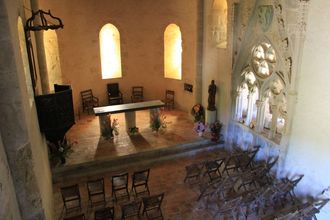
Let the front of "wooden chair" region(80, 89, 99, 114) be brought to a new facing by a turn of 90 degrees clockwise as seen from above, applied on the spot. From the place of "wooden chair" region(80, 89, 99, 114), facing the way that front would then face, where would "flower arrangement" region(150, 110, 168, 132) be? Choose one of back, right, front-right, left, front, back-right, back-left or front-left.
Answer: left

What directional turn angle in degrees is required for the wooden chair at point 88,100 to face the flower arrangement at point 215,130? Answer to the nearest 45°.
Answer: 0° — it already faces it

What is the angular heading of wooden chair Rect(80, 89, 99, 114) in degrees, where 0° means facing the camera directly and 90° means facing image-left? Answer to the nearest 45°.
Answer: approximately 315°

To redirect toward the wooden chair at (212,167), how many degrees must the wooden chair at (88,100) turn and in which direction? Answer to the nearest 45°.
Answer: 0° — it already faces it

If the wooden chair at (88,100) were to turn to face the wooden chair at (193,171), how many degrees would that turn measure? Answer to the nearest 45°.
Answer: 0° — it already faces it

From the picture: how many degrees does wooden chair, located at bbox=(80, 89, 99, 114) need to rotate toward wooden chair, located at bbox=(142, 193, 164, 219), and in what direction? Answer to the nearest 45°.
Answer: approximately 45° to its right

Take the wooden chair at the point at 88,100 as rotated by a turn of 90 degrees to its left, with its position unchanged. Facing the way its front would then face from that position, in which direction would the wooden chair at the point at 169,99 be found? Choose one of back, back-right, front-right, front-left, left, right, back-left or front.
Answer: front-right

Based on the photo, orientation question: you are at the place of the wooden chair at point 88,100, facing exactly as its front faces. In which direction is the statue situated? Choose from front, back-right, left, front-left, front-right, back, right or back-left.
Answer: front

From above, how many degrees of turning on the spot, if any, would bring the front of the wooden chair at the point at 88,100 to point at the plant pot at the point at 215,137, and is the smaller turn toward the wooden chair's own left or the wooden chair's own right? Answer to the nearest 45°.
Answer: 0° — it already faces it

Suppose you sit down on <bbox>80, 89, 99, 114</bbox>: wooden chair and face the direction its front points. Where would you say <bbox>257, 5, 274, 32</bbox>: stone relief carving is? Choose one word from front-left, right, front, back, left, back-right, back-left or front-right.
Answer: front

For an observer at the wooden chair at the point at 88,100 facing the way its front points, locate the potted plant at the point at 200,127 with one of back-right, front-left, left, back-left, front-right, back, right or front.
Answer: front

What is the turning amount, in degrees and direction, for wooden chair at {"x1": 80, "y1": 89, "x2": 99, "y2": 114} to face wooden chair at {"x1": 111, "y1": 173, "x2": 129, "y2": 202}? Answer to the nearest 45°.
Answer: approximately 45° to its right

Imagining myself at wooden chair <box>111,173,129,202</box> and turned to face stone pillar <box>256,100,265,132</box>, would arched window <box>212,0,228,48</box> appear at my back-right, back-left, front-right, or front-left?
front-left

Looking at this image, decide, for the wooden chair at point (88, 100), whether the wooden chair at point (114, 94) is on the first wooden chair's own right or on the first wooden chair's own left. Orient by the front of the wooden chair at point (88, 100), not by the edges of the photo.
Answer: on the first wooden chair's own left

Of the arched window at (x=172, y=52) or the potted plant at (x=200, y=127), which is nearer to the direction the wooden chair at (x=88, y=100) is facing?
the potted plant

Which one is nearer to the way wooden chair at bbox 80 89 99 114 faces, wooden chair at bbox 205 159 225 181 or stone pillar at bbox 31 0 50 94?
the wooden chair
